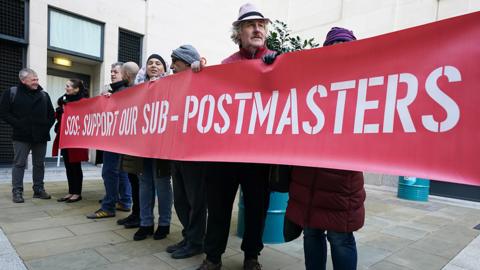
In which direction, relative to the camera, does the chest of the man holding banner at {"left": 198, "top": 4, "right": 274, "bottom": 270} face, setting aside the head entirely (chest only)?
toward the camera

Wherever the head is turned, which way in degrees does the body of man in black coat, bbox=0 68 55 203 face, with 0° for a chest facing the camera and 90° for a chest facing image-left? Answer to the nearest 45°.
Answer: approximately 315°

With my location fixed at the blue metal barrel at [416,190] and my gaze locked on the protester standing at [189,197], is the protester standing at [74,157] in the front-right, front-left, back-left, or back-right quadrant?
front-right

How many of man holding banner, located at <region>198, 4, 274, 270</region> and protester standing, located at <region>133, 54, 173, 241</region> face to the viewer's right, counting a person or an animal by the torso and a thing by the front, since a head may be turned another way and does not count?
0

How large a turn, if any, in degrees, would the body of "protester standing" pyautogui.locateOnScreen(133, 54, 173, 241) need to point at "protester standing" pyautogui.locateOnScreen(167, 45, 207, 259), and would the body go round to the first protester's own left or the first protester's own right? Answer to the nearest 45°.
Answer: approximately 90° to the first protester's own left

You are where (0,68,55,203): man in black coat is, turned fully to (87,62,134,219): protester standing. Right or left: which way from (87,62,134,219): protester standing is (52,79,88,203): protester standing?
left

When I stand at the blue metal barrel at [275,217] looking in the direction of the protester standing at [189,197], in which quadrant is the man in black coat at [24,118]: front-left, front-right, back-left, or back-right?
front-right

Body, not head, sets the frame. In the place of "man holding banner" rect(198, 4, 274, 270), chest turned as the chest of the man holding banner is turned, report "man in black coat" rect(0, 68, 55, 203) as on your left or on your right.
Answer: on your right

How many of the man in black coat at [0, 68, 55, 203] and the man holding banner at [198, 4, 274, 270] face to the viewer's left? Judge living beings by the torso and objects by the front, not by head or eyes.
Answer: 0

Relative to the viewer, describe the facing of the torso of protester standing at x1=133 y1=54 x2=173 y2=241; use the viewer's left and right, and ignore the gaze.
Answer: facing the viewer and to the left of the viewer

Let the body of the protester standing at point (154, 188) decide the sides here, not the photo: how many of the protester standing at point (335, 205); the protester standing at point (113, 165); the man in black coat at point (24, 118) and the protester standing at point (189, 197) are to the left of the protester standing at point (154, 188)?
2
